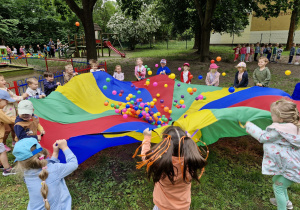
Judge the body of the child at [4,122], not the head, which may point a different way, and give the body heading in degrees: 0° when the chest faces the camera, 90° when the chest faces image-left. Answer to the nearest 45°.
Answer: approximately 270°

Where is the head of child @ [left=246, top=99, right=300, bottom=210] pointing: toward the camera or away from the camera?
away from the camera

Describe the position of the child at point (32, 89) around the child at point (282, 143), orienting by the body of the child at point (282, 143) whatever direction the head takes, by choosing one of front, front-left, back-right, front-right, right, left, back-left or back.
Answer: front-left

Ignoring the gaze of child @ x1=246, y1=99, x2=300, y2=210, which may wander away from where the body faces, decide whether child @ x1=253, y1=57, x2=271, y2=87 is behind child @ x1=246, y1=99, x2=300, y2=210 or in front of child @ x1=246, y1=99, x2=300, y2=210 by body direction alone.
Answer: in front

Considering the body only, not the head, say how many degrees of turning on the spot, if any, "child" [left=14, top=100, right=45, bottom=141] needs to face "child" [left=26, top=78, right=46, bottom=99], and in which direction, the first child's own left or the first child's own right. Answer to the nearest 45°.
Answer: approximately 135° to the first child's own left

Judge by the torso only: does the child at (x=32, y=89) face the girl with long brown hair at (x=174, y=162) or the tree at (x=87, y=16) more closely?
the girl with long brown hair

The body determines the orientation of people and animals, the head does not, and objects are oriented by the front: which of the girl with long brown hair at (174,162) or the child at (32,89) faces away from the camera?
the girl with long brown hair

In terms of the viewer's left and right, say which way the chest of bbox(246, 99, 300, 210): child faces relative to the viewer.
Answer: facing away from the viewer and to the left of the viewer

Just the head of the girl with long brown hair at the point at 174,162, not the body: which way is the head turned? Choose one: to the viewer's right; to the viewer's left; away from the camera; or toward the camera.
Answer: away from the camera

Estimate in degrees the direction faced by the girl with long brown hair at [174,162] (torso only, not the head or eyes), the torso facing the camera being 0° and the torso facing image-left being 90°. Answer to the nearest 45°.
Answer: approximately 180°

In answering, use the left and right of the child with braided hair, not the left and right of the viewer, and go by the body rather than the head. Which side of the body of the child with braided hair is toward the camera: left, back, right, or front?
back

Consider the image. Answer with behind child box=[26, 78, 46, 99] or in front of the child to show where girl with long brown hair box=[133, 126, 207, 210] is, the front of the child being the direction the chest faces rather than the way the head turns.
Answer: in front

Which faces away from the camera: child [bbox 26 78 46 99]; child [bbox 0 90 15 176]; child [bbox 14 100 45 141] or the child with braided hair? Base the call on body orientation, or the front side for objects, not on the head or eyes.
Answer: the child with braided hair

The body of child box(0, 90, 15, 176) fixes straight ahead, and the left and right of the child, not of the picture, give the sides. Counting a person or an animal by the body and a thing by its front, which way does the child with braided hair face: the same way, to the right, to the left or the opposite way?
to the left

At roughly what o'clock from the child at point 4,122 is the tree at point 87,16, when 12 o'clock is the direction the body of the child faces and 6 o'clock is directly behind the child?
The tree is roughly at 10 o'clock from the child.

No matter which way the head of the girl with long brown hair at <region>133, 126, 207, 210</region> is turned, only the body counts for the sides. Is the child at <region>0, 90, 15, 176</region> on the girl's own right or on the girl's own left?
on the girl's own left
